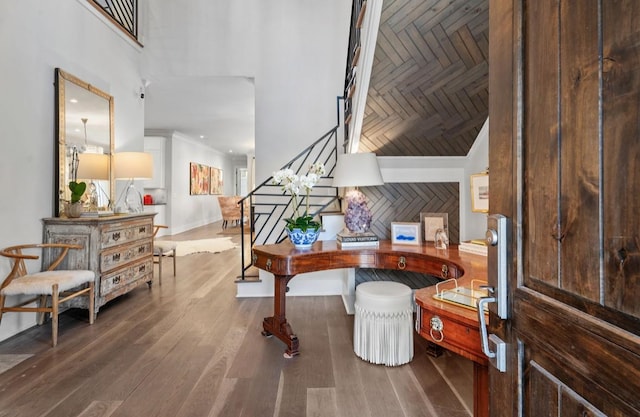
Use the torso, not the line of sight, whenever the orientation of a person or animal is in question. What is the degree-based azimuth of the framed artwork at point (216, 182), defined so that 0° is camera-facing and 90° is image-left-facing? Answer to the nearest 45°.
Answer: approximately 315°

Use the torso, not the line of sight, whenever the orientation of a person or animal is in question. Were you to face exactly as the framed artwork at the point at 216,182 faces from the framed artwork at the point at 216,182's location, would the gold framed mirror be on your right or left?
on your right

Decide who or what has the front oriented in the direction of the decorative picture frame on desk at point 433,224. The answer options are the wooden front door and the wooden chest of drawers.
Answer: the wooden chest of drawers

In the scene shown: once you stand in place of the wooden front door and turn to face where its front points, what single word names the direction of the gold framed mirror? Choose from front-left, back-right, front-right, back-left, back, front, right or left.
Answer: front-right

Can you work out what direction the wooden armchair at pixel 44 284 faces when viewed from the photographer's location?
facing the viewer and to the right of the viewer

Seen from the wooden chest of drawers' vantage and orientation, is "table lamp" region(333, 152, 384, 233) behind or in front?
in front

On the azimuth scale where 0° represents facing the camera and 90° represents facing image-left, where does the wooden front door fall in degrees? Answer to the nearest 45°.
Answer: approximately 45°

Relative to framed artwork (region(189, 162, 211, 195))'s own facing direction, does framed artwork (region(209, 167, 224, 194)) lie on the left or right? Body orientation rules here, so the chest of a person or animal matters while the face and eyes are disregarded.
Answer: on its left

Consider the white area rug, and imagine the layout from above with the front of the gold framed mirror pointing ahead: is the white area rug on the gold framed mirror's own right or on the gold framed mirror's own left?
on the gold framed mirror's own left

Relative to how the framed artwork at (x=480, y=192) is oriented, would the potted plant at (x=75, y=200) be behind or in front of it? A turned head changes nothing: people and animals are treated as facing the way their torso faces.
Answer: in front

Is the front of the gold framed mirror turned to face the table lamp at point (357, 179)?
yes

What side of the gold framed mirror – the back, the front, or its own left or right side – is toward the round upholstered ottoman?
front

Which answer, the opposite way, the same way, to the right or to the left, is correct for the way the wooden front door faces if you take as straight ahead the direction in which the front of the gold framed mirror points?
the opposite way
